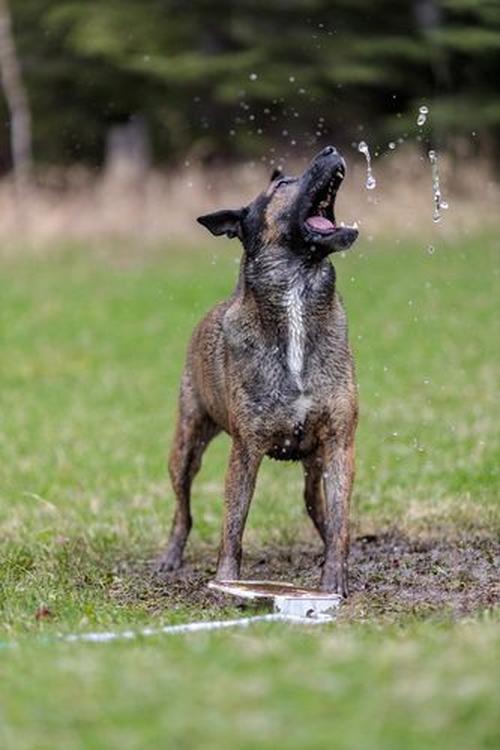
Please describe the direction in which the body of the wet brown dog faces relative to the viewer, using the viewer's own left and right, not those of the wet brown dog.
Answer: facing the viewer and to the right of the viewer

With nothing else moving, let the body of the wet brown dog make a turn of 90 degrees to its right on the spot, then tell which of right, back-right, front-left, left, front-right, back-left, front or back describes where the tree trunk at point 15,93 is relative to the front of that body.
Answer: back-right
